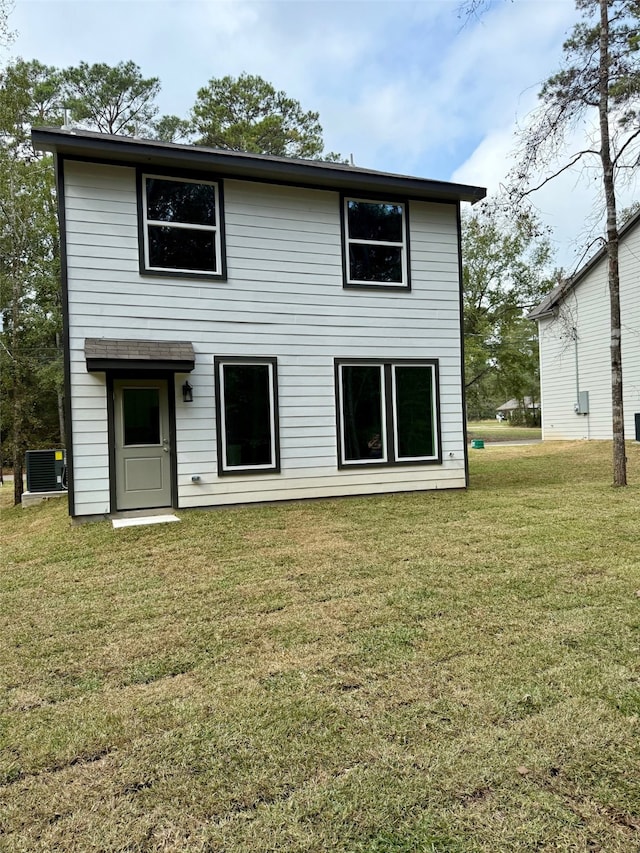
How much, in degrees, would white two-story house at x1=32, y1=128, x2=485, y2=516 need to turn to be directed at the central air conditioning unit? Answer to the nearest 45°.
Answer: approximately 135° to its right

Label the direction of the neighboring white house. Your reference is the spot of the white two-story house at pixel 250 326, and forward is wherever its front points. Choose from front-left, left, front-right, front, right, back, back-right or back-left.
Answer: back-left

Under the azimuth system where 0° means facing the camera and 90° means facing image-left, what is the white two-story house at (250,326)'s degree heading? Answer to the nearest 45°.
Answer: approximately 0°
